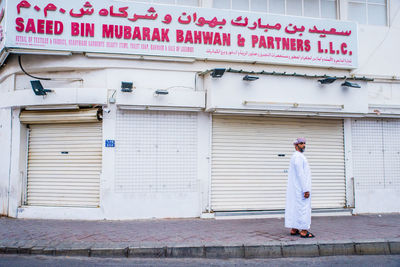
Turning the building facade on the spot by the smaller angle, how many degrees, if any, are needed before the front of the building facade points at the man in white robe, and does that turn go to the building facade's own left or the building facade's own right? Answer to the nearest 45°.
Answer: approximately 45° to the building facade's own left

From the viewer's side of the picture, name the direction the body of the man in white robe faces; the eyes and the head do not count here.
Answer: to the viewer's right

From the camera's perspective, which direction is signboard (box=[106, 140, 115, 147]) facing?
toward the camera

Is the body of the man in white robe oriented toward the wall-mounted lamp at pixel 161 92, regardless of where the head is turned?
no

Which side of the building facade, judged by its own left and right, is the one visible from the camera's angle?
front

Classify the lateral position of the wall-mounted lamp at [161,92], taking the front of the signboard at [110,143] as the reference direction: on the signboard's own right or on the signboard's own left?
on the signboard's own left

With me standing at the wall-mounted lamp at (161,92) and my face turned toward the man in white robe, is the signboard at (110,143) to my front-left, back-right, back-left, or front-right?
back-right

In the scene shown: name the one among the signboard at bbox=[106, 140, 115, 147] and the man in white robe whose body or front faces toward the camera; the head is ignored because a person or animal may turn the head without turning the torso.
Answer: the signboard

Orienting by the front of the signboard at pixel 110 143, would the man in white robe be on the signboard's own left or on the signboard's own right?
on the signboard's own left
